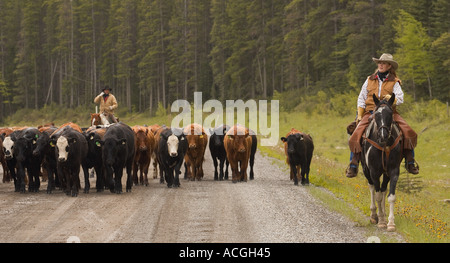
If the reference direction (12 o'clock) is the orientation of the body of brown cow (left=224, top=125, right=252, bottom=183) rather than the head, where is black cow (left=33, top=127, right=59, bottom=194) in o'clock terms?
The black cow is roughly at 2 o'clock from the brown cow.

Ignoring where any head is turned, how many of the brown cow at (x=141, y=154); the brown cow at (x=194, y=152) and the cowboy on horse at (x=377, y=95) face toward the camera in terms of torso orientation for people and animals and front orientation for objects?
3

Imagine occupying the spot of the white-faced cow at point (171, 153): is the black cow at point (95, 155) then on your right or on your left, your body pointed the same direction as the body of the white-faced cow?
on your right

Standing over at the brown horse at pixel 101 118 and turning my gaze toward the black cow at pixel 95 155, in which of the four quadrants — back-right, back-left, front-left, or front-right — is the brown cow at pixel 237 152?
front-left

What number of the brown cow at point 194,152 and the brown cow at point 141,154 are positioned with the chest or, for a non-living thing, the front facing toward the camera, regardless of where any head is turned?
2

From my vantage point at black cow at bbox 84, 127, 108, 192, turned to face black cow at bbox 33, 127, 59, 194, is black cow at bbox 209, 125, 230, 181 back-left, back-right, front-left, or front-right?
back-right

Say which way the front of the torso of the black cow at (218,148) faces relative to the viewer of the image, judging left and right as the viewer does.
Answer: facing the viewer

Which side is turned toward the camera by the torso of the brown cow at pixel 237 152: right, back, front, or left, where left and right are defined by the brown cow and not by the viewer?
front

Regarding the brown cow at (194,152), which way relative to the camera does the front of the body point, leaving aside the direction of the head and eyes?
toward the camera

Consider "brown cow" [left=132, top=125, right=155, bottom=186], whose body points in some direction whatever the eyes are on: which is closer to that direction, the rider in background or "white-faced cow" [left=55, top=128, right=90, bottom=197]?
the white-faced cow

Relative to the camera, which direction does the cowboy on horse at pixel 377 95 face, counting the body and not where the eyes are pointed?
toward the camera

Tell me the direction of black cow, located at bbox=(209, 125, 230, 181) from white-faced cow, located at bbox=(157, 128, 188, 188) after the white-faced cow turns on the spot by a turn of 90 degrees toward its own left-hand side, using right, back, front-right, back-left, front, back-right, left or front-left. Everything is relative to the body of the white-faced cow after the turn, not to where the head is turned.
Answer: front-left
